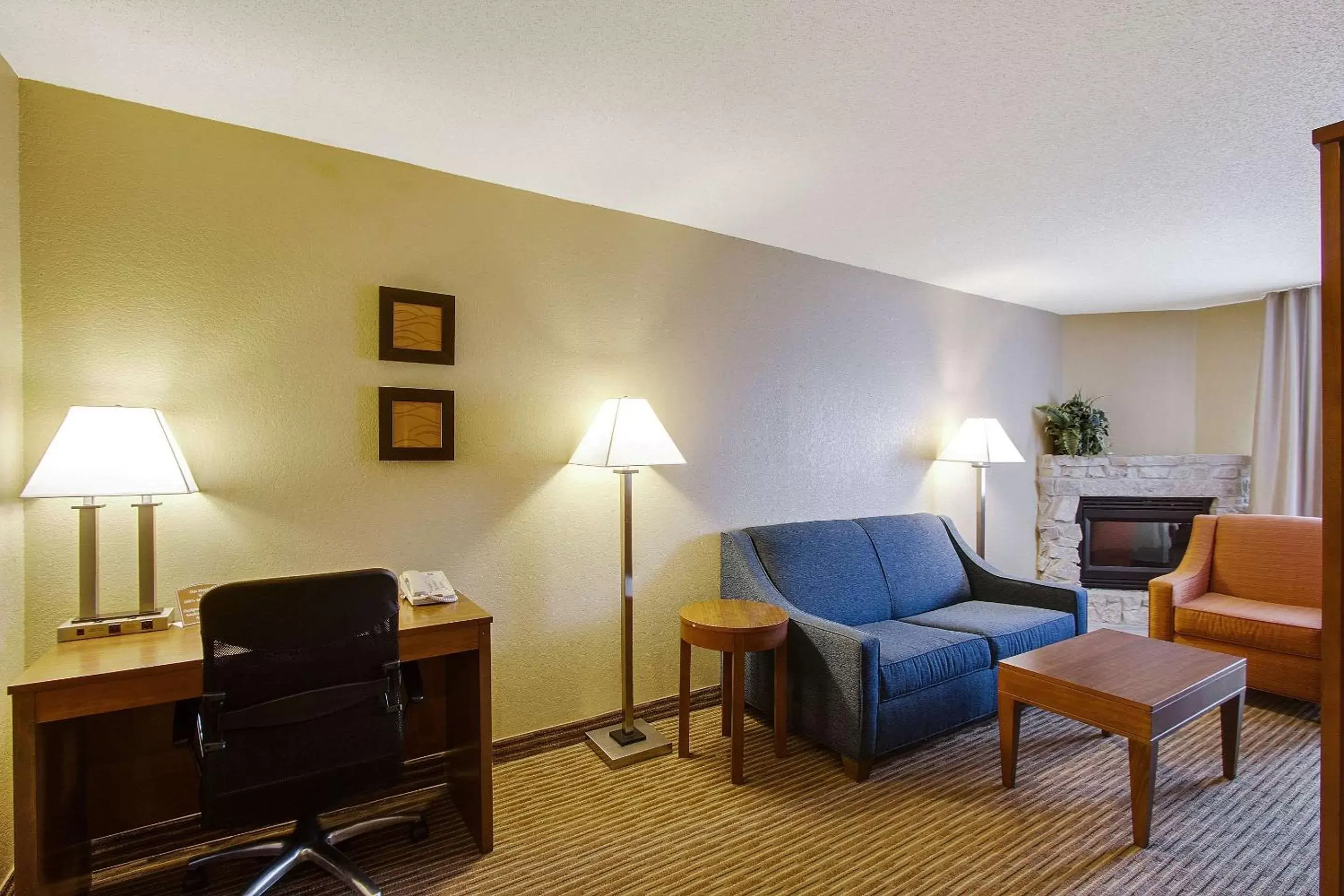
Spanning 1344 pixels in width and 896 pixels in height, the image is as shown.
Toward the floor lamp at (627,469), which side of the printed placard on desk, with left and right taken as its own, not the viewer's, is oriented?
left

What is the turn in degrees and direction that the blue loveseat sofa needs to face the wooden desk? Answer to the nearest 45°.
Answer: approximately 90° to its right

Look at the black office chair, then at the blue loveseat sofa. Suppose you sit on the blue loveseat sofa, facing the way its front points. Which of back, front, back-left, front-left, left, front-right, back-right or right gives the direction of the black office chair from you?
right

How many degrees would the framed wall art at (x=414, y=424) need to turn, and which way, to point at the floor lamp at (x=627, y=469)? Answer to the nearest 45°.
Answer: approximately 90° to its left

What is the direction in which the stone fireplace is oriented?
toward the camera

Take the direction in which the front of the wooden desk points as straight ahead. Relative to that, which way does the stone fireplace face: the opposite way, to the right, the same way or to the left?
to the right

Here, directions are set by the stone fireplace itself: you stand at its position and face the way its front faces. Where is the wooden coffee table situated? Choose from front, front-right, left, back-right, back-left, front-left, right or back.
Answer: front

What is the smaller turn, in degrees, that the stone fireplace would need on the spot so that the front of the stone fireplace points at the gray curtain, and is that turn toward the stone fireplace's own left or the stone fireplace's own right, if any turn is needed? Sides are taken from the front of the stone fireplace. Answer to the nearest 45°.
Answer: approximately 90° to the stone fireplace's own left

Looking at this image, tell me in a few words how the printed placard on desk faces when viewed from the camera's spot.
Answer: facing the viewer

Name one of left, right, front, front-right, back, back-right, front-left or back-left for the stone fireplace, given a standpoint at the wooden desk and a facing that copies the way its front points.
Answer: left

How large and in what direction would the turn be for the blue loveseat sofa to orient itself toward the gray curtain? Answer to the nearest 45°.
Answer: approximately 90° to its left

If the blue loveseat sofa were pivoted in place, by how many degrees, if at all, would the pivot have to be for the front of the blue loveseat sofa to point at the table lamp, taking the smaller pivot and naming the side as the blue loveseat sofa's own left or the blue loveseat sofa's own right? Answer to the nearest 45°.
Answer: approximately 90° to the blue loveseat sofa's own right

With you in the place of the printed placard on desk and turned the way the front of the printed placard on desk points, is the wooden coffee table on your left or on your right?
on your left
